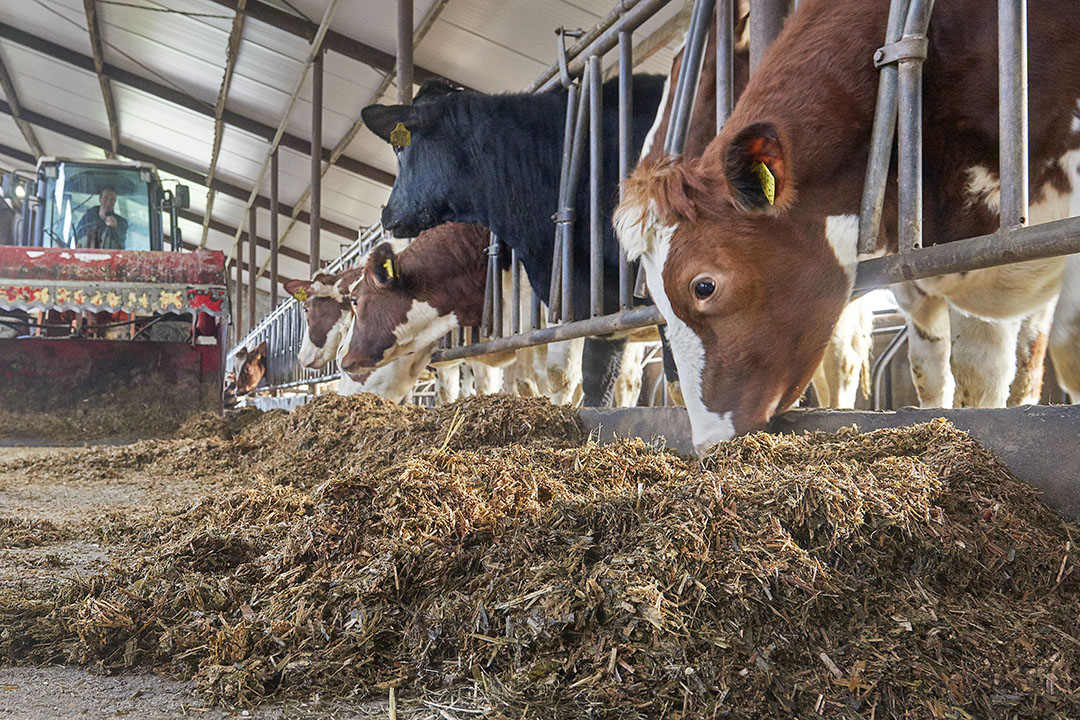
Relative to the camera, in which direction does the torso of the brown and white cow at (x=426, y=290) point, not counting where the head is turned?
to the viewer's left

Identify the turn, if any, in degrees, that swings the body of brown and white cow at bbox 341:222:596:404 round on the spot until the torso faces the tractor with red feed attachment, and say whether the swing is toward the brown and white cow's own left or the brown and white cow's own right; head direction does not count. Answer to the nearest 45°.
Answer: approximately 45° to the brown and white cow's own right

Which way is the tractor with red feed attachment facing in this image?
toward the camera

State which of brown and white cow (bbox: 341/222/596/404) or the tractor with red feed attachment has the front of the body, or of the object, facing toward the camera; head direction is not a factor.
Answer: the tractor with red feed attachment

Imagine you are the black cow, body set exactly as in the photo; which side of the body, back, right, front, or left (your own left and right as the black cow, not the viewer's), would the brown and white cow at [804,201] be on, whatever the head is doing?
left

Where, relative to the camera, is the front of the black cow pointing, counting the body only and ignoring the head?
to the viewer's left

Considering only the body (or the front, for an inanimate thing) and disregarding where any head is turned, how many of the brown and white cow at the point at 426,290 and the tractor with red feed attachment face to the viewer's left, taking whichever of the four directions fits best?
1

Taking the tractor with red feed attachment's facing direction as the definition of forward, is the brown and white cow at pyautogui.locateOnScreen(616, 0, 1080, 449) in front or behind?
in front

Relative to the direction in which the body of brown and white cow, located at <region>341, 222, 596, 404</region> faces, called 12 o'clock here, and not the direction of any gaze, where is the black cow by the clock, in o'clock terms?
The black cow is roughly at 8 o'clock from the brown and white cow.

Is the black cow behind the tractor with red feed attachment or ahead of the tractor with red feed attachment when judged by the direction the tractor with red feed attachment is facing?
ahead

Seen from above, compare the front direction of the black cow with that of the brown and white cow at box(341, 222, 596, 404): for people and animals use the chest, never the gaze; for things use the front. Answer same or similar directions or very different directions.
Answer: same or similar directions
